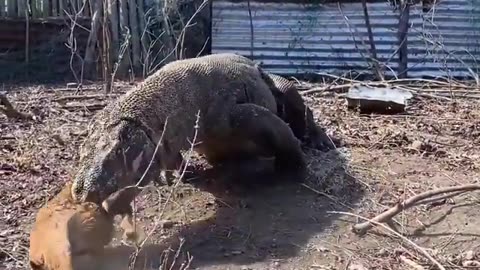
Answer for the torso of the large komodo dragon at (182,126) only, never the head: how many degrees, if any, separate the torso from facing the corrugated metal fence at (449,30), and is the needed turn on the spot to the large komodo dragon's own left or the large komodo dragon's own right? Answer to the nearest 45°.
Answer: approximately 180°

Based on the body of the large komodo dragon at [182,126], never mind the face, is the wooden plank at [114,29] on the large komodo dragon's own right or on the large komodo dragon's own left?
on the large komodo dragon's own right

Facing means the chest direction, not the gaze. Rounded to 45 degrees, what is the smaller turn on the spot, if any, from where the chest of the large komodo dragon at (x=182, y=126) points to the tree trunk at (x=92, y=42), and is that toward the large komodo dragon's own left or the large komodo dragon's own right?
approximately 135° to the large komodo dragon's own right

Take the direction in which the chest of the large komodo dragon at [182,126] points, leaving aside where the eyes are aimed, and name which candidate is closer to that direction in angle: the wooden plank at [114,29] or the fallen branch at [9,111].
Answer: the fallen branch

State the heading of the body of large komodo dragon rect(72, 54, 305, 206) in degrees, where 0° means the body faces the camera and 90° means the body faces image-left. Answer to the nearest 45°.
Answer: approximately 45°

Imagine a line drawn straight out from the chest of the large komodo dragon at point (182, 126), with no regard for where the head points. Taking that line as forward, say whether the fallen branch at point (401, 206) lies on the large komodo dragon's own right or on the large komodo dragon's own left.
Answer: on the large komodo dragon's own left

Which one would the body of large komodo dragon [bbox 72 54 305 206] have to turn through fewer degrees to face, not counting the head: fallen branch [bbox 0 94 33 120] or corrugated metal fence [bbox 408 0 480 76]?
the fallen branch

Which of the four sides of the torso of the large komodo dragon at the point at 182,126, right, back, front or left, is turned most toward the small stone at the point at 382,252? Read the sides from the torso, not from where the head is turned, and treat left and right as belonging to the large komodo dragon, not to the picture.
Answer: left

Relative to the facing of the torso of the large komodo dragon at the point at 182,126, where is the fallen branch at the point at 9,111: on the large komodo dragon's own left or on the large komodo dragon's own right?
on the large komodo dragon's own right

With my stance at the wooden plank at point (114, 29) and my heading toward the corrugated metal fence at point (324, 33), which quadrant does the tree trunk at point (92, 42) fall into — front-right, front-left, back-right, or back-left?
back-right

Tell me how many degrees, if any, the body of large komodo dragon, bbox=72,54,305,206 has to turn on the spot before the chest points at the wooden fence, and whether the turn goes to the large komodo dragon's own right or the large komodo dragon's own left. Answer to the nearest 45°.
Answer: approximately 135° to the large komodo dragon's own right

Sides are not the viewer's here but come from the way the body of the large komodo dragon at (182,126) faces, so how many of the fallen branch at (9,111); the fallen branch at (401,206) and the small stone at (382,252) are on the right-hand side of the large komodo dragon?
1
